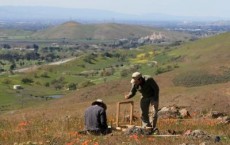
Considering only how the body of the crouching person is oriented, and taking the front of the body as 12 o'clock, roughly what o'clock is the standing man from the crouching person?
The standing man is roughly at 1 o'clock from the crouching person.

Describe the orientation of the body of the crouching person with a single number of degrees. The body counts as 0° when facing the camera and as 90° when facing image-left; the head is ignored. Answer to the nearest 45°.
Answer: approximately 225°
